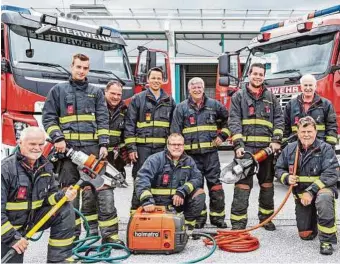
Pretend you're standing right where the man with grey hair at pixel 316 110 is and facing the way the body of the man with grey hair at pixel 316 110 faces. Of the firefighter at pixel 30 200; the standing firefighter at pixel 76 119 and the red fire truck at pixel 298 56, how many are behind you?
1

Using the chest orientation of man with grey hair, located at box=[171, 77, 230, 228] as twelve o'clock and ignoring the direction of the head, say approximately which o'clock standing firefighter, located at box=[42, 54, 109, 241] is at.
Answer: The standing firefighter is roughly at 2 o'clock from the man with grey hair.

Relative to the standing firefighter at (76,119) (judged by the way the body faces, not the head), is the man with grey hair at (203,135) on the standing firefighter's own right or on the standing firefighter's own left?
on the standing firefighter's own left

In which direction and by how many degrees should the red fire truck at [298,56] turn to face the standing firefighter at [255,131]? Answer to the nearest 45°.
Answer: approximately 45° to its left

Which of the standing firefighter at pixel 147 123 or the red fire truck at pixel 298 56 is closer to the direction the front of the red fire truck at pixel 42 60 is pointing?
the standing firefighter

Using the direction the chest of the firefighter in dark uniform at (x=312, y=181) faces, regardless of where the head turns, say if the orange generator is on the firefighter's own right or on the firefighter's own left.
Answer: on the firefighter's own right
